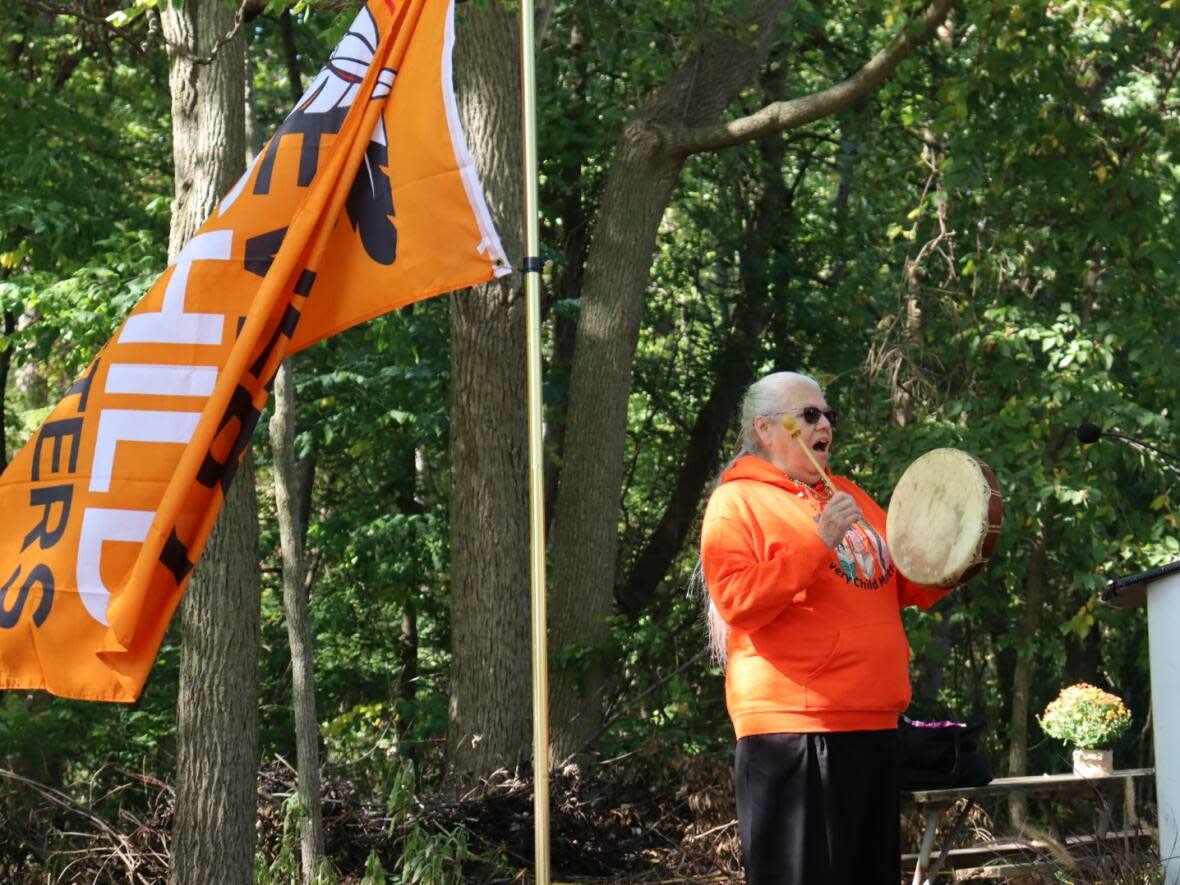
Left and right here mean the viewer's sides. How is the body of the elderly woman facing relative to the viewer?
facing the viewer and to the right of the viewer

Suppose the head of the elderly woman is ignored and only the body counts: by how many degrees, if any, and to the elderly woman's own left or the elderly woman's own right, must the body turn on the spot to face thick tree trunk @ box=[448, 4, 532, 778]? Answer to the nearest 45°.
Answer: approximately 135° to the elderly woman's own left

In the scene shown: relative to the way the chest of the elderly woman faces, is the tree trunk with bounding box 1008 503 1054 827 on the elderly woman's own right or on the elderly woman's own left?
on the elderly woman's own left

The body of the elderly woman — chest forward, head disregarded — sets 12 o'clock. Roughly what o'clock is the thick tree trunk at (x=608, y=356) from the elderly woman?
The thick tree trunk is roughly at 7 o'clock from the elderly woman.

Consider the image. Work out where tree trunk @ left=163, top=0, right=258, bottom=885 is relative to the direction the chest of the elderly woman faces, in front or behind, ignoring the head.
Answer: behind

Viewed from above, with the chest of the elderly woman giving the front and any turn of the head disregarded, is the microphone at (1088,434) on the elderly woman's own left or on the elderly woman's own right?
on the elderly woman's own left

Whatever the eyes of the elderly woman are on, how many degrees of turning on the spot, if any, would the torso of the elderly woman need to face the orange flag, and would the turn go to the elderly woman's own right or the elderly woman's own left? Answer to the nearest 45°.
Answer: approximately 135° to the elderly woman's own right

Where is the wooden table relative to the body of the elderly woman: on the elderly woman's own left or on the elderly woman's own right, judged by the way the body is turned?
on the elderly woman's own left

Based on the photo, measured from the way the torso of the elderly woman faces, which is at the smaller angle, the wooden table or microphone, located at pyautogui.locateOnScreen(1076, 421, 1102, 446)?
the microphone
